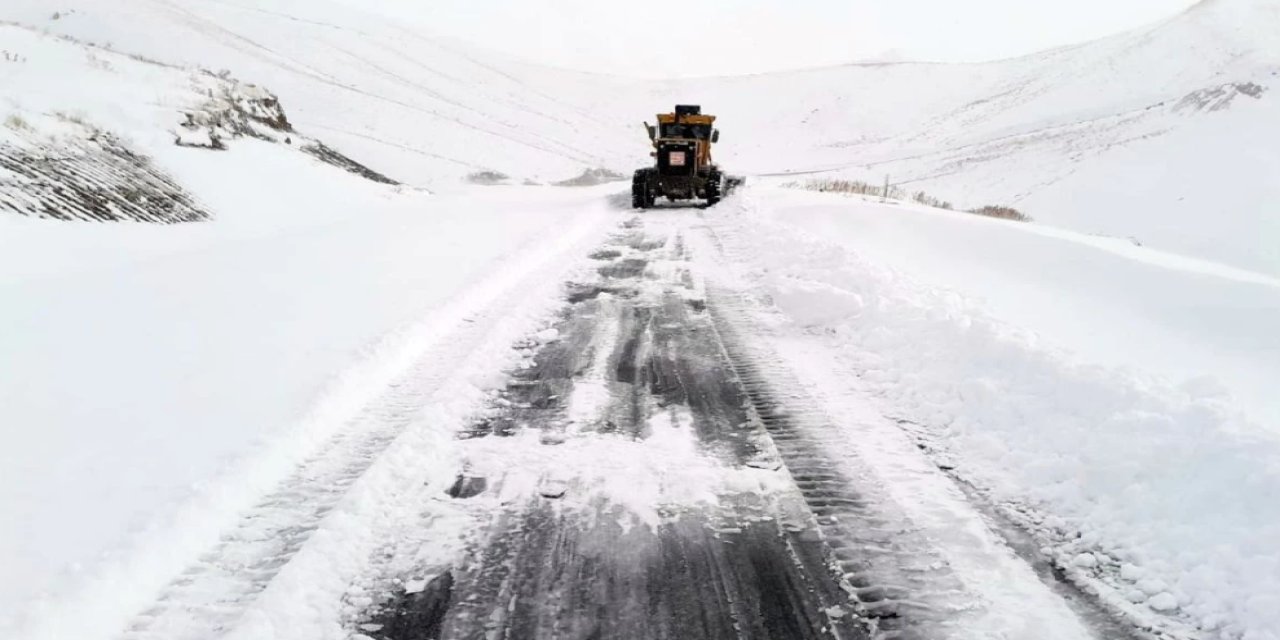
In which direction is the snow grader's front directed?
away from the camera
